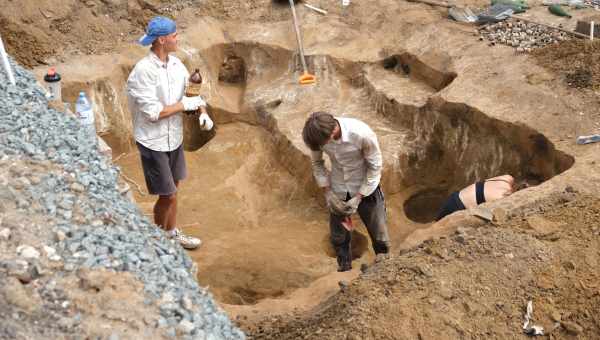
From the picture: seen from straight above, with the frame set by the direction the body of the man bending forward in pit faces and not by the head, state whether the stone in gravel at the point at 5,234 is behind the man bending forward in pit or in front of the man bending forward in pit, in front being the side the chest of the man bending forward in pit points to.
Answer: in front

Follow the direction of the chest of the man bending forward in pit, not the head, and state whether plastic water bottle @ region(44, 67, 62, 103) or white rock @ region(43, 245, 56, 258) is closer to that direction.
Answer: the white rock

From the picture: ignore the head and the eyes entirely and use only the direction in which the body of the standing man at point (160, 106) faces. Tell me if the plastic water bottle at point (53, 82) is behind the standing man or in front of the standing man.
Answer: behind

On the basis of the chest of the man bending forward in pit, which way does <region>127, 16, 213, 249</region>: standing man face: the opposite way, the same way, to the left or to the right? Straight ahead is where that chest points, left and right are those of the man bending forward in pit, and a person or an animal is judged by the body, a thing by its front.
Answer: to the left

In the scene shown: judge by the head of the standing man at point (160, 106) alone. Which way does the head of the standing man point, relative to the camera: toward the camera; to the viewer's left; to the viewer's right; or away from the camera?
to the viewer's right

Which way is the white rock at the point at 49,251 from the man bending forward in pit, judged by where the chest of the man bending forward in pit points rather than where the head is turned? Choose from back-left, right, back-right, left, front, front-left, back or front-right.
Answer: front

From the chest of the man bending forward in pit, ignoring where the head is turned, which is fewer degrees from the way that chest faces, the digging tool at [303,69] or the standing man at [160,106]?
the standing man

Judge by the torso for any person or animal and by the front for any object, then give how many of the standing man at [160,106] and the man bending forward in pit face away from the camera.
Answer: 0

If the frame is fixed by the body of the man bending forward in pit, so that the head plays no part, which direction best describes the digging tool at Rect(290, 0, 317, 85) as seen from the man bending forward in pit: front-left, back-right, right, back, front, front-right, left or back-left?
back-right

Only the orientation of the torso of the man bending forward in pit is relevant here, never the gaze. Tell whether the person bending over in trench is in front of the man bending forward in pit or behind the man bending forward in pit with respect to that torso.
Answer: behind
